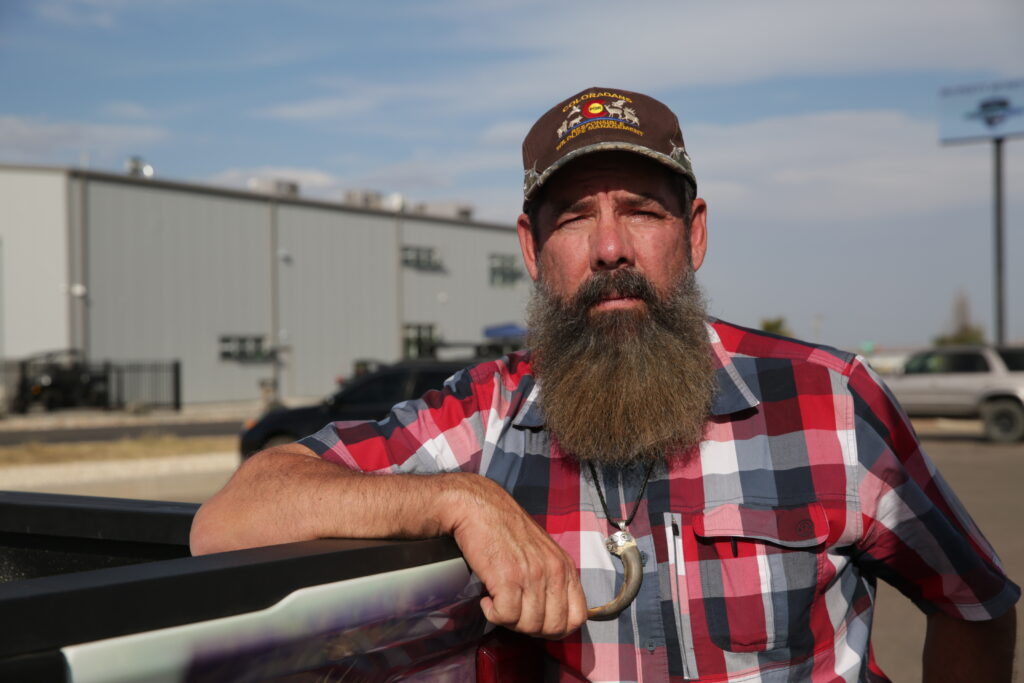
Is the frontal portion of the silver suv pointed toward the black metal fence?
yes

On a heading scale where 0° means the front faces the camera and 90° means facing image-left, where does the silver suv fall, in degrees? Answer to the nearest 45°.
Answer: approximately 90°

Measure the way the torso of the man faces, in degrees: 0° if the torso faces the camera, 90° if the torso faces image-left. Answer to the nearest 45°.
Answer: approximately 0°

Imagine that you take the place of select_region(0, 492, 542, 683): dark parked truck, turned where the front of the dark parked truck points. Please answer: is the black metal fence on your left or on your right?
on your right

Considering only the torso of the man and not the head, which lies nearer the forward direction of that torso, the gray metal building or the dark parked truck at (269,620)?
the dark parked truck

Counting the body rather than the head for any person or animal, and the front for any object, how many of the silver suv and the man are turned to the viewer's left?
1

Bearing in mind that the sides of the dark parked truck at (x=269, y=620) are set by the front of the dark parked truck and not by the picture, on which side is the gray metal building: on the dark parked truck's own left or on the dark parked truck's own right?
on the dark parked truck's own right

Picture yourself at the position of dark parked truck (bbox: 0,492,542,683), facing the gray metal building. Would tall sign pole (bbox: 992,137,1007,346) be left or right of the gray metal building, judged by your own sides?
right

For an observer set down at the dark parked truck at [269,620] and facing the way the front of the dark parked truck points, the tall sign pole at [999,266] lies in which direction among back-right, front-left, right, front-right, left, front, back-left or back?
back
